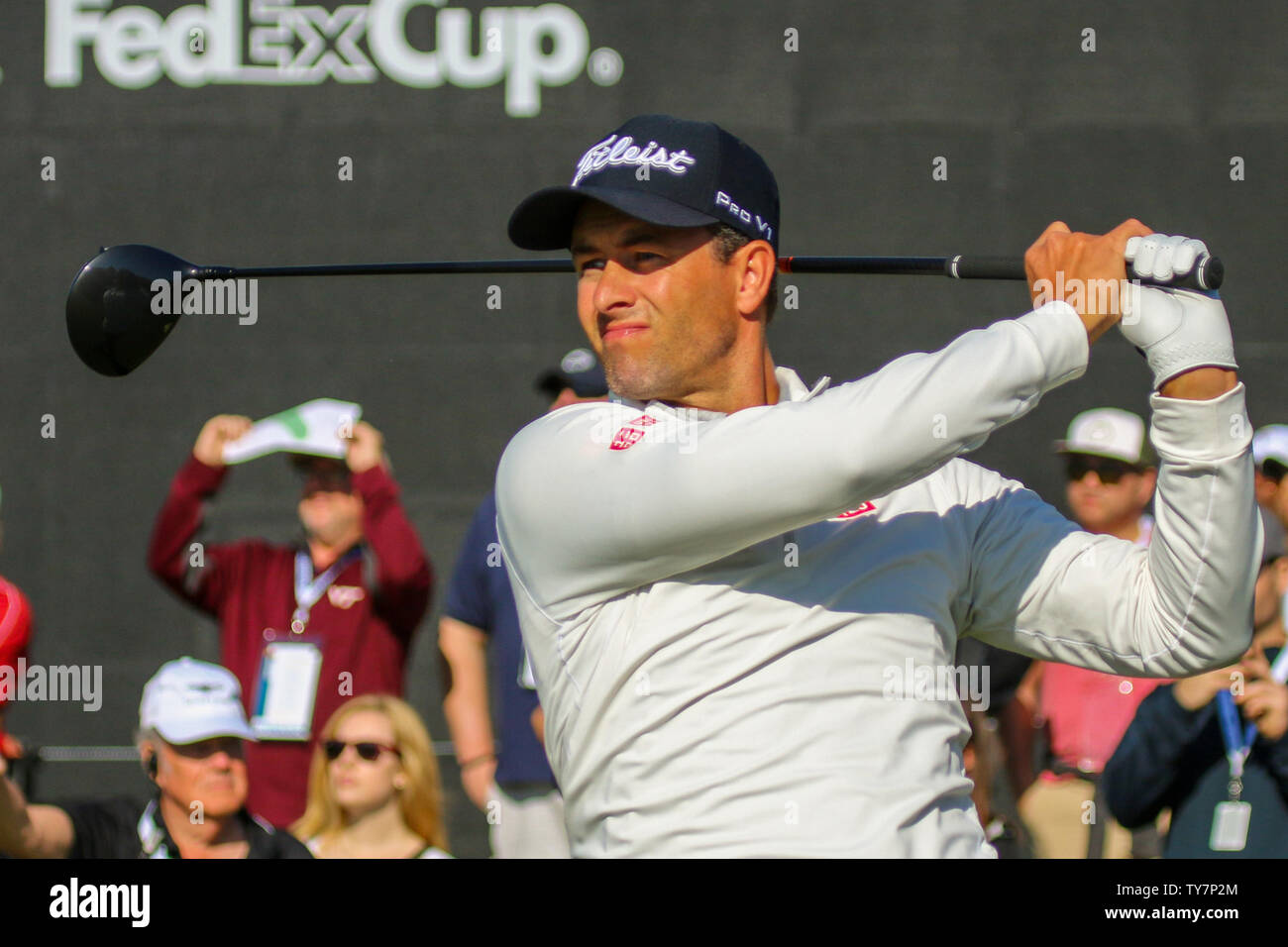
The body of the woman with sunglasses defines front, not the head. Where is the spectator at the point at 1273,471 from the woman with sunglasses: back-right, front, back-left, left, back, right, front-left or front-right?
back-left

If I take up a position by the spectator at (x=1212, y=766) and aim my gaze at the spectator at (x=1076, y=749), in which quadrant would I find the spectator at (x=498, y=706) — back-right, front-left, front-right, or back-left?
front-left

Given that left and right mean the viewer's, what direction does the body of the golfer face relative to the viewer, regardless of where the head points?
facing the viewer

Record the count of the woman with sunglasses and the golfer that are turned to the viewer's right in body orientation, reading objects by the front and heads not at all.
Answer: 0

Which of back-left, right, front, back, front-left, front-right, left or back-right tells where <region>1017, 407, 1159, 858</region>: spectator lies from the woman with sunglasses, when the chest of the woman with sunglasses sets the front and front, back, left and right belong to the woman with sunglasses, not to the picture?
back-left

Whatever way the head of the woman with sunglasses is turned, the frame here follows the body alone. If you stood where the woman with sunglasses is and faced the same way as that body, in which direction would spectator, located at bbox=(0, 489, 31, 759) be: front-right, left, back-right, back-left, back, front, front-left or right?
right

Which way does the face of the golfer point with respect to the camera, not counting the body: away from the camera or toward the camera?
toward the camera

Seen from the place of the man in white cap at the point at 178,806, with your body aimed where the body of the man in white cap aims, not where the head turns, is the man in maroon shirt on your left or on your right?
on your left

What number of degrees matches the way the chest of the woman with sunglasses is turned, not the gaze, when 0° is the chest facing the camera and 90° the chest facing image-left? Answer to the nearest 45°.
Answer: approximately 45°

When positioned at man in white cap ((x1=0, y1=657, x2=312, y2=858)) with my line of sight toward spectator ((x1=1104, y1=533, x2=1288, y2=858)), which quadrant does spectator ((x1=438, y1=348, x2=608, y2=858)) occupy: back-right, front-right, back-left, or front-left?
front-left

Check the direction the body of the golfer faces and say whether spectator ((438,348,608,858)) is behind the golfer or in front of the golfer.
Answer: behind

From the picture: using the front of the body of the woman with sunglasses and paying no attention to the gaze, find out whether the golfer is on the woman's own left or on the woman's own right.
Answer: on the woman's own left

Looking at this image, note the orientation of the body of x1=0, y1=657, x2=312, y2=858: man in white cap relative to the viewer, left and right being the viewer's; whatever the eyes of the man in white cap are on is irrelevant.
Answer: facing the viewer and to the right of the viewer

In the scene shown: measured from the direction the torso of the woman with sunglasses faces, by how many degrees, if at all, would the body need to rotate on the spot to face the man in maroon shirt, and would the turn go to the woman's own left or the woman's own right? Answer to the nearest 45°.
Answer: approximately 135° to the woman's own right

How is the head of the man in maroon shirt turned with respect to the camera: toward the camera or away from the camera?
toward the camera

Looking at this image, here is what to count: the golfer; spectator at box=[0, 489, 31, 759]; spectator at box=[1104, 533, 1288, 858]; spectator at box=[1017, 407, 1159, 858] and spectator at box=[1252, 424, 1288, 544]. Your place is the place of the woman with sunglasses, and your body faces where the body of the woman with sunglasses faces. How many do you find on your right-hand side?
1
